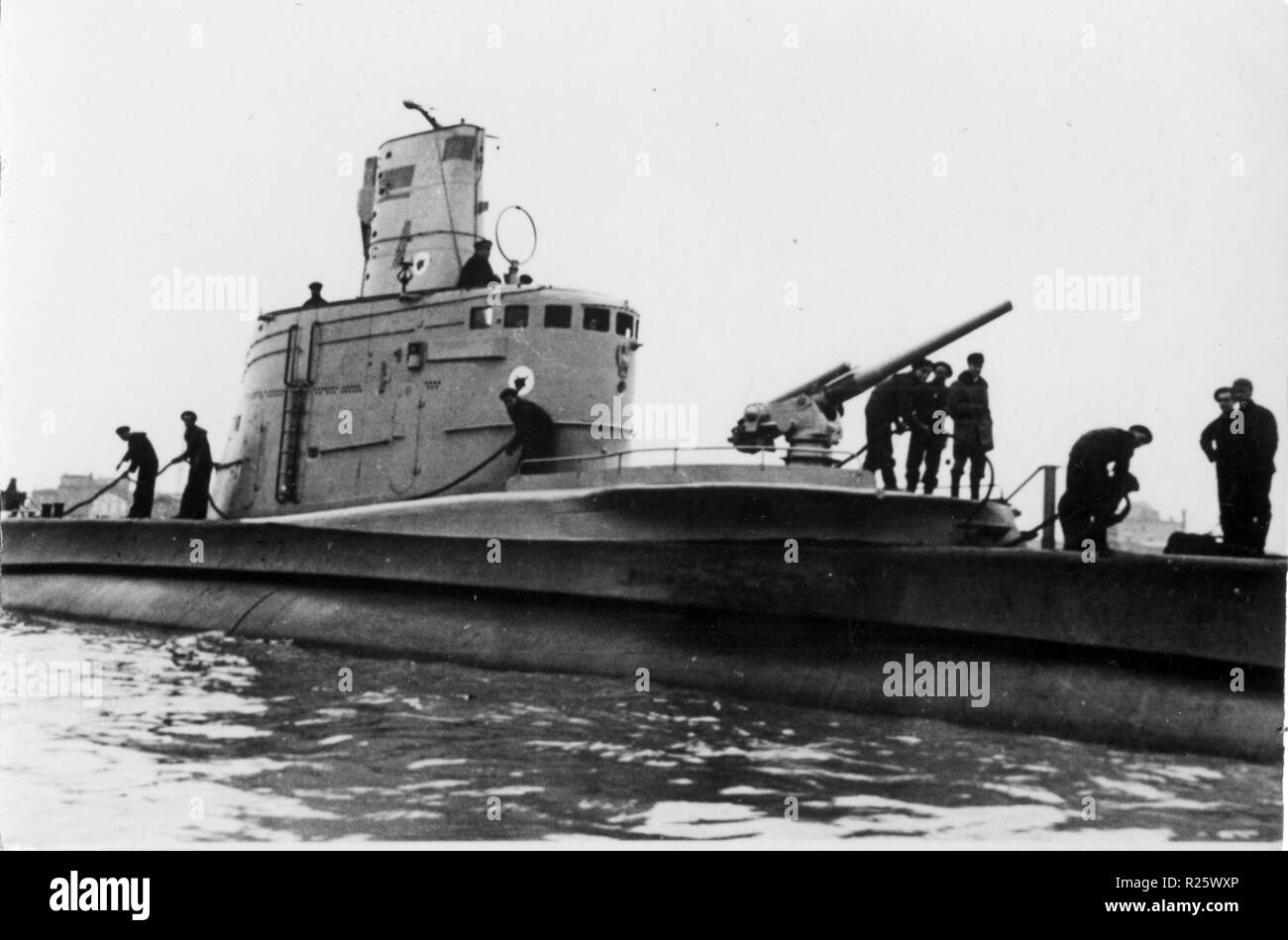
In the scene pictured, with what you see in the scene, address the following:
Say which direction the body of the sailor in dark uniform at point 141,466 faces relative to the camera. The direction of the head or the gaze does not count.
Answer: to the viewer's left

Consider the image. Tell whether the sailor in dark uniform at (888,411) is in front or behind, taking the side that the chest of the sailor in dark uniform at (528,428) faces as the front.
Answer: behind

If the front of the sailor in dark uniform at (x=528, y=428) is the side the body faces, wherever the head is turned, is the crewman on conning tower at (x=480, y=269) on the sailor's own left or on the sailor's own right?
on the sailor's own right

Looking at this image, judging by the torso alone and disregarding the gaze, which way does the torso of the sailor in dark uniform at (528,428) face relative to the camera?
to the viewer's left

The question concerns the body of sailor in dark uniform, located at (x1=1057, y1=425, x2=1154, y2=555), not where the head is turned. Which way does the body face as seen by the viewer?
to the viewer's right
